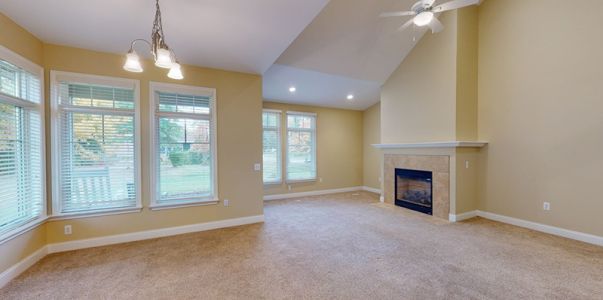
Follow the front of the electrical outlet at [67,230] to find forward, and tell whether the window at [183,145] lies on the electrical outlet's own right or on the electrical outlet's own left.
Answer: on the electrical outlet's own left

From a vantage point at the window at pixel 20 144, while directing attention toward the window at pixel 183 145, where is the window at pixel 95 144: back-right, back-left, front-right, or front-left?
front-left
